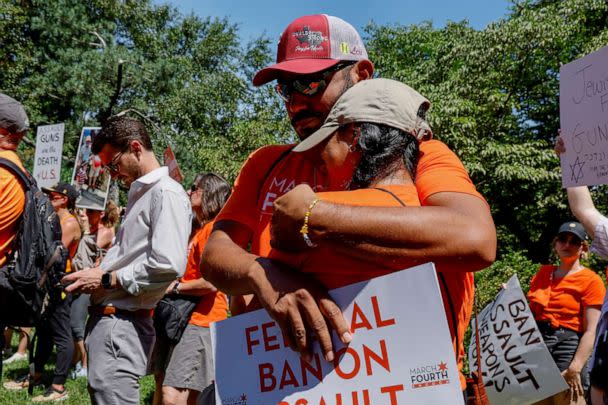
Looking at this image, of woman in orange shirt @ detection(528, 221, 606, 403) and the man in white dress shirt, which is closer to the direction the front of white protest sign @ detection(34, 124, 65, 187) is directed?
the man in white dress shirt

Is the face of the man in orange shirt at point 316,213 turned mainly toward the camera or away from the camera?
toward the camera

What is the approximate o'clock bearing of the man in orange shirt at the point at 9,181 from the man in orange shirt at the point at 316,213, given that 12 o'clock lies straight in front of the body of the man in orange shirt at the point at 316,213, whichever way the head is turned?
the man in orange shirt at the point at 9,181 is roughly at 3 o'clock from the man in orange shirt at the point at 316,213.

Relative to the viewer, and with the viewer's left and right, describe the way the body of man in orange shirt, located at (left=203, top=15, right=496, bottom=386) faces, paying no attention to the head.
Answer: facing the viewer and to the left of the viewer

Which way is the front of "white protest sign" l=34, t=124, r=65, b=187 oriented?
toward the camera

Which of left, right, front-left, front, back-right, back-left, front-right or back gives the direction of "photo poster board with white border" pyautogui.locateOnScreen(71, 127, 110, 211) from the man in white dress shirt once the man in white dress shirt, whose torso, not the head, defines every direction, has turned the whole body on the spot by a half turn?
left

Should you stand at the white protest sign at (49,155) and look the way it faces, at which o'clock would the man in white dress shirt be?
The man in white dress shirt is roughly at 12 o'clock from the white protest sign.

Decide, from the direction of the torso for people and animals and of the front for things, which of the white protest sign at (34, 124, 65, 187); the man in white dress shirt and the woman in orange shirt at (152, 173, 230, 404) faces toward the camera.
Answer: the white protest sign
